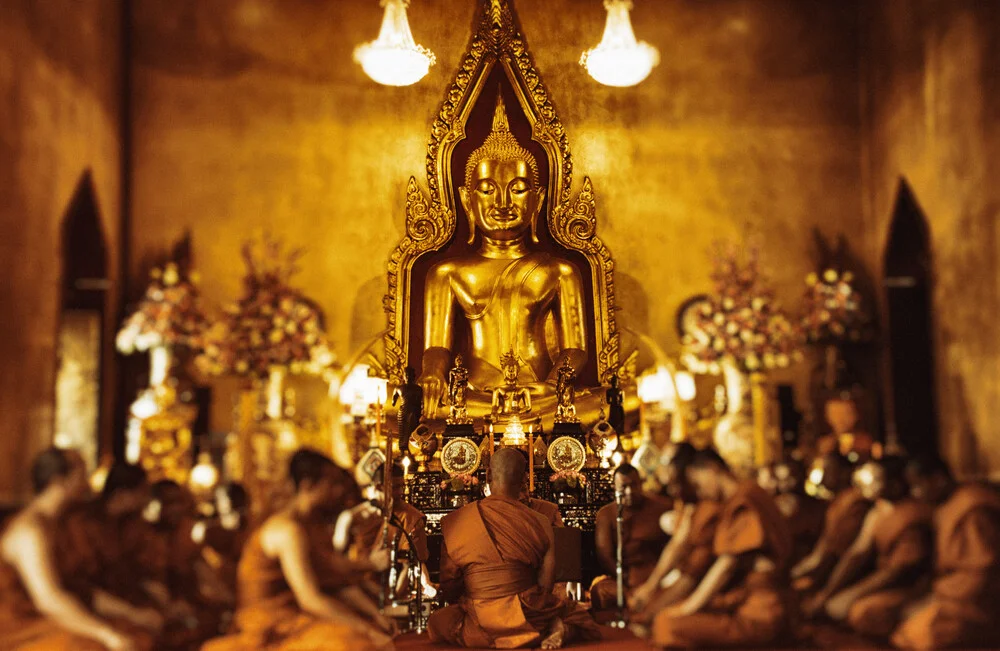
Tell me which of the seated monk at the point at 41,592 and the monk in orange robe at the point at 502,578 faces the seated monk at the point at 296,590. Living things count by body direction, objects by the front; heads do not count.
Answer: the seated monk at the point at 41,592

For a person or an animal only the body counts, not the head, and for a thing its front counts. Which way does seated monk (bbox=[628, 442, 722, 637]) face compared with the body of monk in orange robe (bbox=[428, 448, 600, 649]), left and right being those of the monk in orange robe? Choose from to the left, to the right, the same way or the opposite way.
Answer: to the left

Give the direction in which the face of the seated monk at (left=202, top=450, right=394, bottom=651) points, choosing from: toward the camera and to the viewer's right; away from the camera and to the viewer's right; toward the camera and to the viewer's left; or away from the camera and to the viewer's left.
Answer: away from the camera and to the viewer's right

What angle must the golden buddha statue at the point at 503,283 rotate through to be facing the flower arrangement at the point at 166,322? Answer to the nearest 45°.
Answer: approximately 45° to its right

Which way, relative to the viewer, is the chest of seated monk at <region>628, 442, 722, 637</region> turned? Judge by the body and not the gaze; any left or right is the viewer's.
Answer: facing to the left of the viewer

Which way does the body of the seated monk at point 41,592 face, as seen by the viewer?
to the viewer's right

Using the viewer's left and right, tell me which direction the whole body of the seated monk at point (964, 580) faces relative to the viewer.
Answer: facing to the left of the viewer

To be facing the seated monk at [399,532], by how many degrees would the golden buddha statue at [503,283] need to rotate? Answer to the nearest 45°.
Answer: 0° — it already faces them

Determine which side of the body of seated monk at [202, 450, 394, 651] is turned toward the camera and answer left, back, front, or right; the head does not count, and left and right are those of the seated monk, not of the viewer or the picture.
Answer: right

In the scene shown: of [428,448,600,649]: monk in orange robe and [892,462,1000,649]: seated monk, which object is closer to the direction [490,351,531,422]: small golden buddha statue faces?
the monk in orange robe

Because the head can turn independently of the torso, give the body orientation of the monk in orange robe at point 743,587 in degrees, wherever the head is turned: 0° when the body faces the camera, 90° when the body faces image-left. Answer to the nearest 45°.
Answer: approximately 90°
